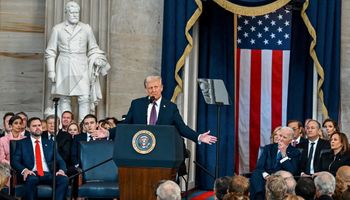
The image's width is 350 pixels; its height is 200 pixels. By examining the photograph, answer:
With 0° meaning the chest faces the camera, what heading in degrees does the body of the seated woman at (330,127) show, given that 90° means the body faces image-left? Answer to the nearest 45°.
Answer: approximately 45°

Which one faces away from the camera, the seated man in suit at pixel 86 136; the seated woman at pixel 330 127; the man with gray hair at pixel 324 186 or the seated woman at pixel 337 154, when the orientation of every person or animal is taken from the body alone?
the man with gray hair

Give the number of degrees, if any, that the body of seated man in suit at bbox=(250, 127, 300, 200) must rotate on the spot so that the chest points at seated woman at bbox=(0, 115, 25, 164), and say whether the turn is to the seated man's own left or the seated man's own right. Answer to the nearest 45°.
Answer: approximately 45° to the seated man's own right

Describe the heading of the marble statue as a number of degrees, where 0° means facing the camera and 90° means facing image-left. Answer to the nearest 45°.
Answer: approximately 0°

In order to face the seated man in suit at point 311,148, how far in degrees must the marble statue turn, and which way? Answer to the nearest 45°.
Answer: approximately 45° to its left

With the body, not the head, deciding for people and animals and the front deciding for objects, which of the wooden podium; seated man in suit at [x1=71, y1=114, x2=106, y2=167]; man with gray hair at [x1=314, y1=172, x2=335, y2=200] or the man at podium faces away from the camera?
the man with gray hair

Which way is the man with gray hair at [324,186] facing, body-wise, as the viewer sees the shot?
away from the camera
